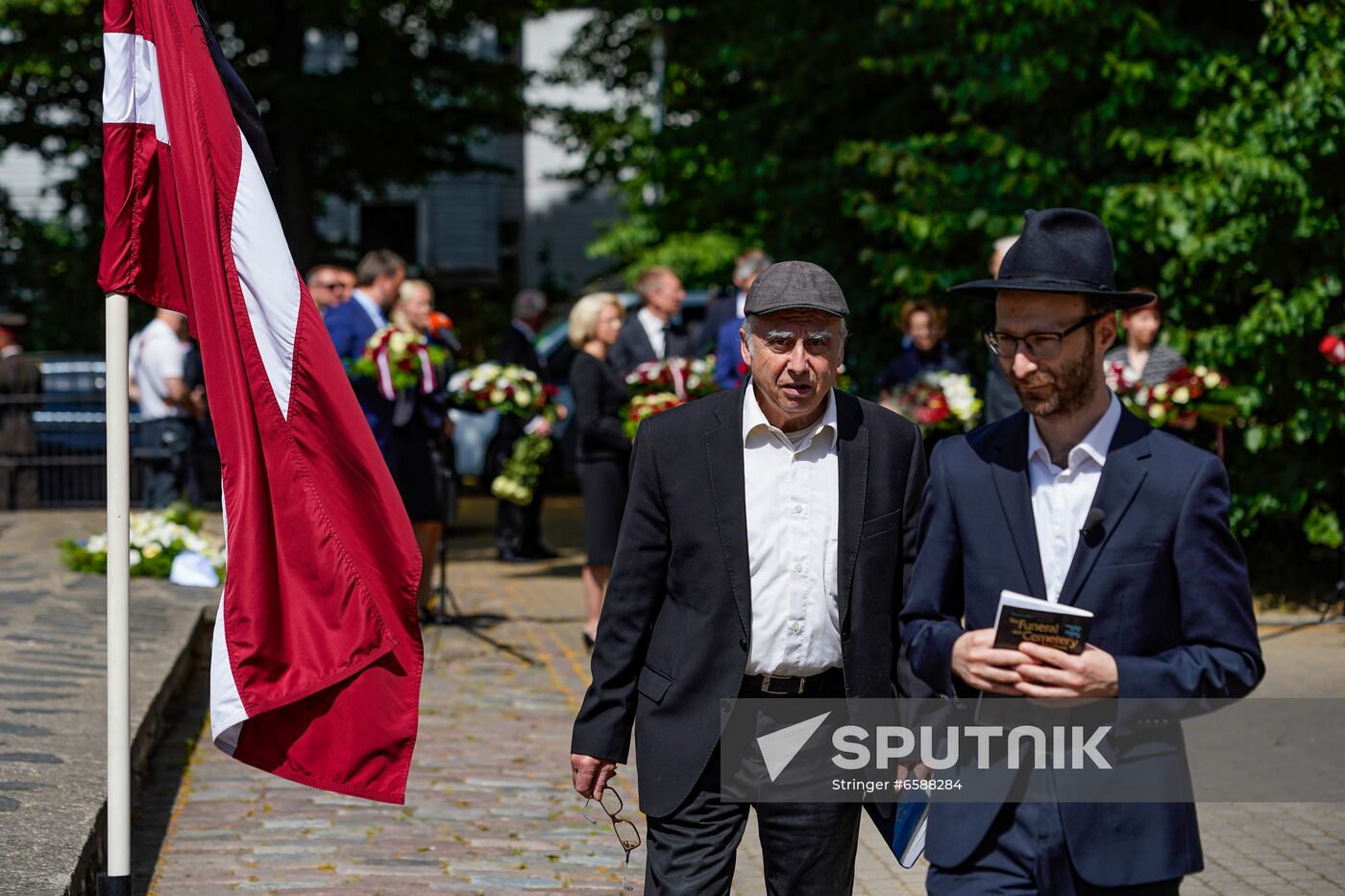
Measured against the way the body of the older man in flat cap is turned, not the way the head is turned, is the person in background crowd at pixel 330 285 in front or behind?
behind

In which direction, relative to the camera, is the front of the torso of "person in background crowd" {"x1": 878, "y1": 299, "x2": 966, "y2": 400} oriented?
toward the camera

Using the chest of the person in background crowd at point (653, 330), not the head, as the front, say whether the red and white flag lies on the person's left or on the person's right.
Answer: on the person's right

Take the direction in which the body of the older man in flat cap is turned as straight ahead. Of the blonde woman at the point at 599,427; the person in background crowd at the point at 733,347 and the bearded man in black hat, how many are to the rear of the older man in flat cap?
2

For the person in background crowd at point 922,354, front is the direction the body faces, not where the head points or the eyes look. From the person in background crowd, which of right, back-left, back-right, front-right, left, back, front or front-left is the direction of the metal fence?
back-right

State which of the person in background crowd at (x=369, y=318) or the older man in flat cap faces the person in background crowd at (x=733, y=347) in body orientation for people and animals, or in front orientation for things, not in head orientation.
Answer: the person in background crowd at (x=369, y=318)

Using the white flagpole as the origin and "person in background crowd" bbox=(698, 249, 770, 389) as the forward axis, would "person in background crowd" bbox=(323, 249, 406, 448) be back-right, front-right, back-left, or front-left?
front-left

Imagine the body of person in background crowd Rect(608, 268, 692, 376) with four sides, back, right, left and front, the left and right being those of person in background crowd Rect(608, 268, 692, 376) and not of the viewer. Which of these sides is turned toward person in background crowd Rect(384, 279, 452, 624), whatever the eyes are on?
right

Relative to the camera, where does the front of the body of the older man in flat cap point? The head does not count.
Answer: toward the camera
